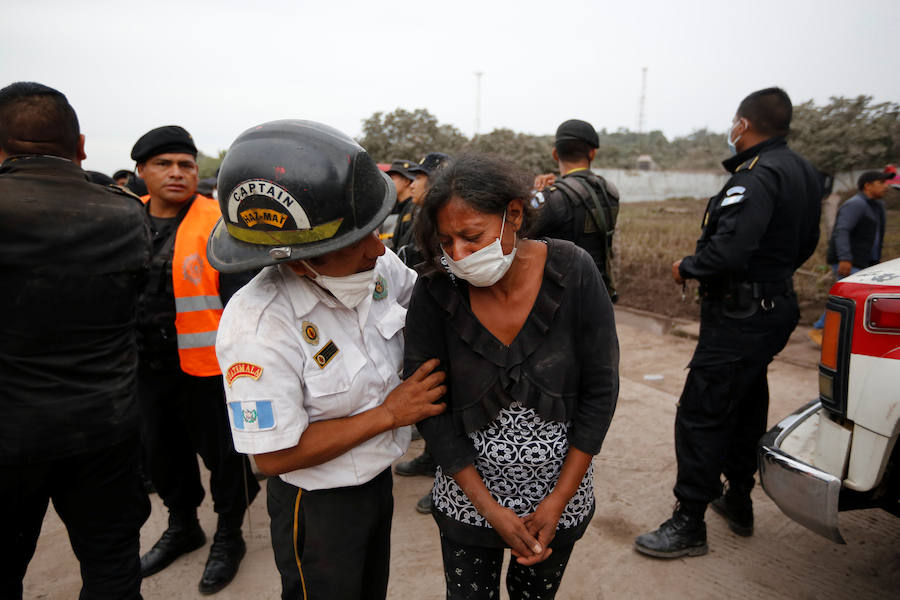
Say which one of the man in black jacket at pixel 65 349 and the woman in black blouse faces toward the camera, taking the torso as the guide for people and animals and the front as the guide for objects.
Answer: the woman in black blouse

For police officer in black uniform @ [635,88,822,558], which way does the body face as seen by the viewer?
to the viewer's left

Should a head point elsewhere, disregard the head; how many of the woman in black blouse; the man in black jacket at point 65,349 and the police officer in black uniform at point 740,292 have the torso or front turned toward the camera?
1

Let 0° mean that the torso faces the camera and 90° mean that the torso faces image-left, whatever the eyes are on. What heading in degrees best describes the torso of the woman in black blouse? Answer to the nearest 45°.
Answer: approximately 0°

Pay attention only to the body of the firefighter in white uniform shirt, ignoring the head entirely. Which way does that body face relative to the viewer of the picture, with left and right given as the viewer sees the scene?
facing the viewer and to the right of the viewer

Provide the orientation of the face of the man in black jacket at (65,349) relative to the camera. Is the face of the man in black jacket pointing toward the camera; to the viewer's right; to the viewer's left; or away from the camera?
away from the camera

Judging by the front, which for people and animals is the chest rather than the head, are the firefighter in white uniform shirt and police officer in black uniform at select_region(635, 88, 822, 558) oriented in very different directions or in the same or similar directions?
very different directions

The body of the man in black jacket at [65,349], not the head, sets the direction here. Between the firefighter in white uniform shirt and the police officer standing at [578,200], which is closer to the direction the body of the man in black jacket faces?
the police officer standing

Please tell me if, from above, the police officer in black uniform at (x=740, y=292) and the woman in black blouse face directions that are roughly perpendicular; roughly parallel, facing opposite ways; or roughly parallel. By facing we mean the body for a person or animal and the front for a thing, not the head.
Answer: roughly perpendicular

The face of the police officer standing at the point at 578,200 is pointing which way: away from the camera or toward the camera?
away from the camera

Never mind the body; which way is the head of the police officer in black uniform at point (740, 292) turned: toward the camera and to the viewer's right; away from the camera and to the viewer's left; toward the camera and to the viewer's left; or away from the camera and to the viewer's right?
away from the camera and to the viewer's left

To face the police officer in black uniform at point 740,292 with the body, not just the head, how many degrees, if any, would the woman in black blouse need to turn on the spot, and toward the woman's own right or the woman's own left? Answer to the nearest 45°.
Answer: approximately 135° to the woman's own left

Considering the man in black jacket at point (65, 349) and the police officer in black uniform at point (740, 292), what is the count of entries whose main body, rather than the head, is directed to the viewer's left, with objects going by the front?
1

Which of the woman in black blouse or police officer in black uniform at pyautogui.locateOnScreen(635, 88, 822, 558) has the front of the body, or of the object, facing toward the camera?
the woman in black blouse

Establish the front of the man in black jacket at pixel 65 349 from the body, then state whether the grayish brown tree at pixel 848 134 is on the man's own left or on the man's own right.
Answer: on the man's own right

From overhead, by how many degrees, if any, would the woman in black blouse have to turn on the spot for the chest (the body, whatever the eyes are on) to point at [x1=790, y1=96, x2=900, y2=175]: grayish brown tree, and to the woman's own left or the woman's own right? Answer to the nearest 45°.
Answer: approximately 135° to the woman's own left

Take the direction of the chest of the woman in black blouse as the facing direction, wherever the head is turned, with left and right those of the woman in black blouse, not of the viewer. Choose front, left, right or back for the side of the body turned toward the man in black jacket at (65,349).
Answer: right
